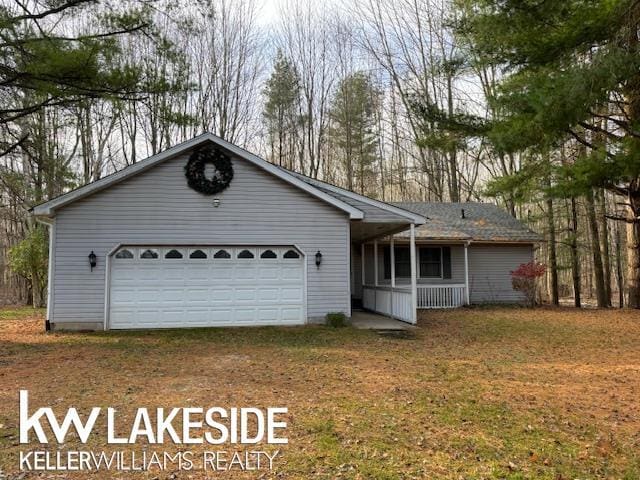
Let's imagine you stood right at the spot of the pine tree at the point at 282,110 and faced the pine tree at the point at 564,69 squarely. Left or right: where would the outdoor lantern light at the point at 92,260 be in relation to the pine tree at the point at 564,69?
right

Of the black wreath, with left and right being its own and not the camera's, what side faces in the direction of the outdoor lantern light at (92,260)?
right

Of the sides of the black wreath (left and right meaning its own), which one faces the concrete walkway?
left

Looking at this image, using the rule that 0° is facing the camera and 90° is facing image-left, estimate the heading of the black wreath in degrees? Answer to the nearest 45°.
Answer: approximately 0°

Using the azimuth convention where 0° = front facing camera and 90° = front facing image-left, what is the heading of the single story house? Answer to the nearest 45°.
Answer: approximately 0°

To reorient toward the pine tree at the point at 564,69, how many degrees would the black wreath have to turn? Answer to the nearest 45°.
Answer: approximately 90° to its left

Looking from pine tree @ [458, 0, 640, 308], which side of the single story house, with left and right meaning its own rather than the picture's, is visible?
left
